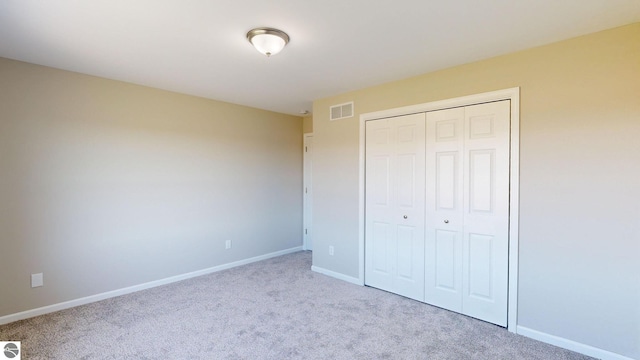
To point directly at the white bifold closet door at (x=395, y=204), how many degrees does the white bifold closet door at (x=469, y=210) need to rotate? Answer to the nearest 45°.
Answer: approximately 45° to its right

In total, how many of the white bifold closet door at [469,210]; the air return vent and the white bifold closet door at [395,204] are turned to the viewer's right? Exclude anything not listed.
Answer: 0

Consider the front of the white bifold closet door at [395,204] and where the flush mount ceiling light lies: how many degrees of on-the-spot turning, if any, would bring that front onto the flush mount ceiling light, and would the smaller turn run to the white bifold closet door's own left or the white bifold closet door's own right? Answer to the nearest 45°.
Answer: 0° — it already faces it

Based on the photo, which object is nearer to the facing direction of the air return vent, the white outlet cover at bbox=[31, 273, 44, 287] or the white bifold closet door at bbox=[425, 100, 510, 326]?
the white outlet cover

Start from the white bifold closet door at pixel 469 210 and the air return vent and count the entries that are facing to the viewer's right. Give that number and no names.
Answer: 0

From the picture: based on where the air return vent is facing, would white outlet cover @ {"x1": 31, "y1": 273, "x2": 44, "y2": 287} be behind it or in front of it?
in front

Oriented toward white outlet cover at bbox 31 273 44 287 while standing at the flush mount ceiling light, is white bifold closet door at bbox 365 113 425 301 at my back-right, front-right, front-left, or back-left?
back-right

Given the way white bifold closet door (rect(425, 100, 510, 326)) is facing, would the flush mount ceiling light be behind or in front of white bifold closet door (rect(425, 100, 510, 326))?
in front

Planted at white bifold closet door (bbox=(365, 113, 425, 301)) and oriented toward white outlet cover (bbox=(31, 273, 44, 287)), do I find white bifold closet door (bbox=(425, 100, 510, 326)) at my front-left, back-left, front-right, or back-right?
back-left

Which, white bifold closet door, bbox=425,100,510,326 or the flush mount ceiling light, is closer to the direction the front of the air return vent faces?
the flush mount ceiling light

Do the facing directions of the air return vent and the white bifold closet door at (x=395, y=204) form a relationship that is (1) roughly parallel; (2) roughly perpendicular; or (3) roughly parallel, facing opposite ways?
roughly parallel

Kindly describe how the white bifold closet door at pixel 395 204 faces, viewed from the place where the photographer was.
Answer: facing the viewer and to the left of the viewer
